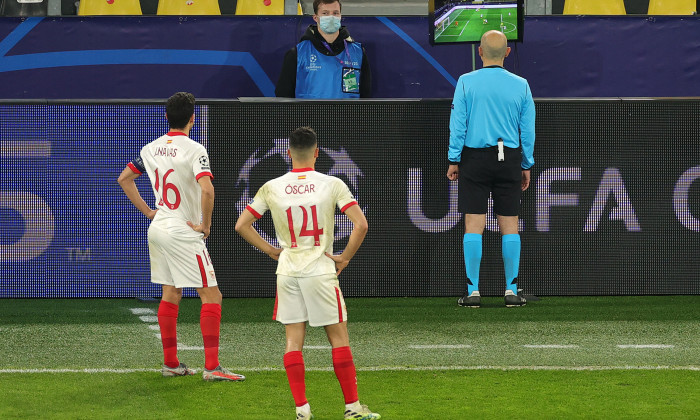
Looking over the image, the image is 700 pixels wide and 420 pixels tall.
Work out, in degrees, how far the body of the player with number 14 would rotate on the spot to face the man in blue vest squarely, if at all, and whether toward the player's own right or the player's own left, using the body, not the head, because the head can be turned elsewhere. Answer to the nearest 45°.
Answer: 0° — they already face them

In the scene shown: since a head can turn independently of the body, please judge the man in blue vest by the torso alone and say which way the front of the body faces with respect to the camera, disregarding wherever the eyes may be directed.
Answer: toward the camera

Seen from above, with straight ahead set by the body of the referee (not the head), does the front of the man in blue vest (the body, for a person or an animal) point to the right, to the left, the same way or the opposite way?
the opposite way

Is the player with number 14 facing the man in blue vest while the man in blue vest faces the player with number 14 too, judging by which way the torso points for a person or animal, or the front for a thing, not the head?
yes

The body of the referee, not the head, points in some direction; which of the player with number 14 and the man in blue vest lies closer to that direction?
the man in blue vest

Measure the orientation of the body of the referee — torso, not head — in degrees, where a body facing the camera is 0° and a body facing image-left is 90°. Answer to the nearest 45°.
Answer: approximately 180°

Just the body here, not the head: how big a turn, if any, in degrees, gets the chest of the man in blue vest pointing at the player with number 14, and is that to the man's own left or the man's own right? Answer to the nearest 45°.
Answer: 0° — they already face them

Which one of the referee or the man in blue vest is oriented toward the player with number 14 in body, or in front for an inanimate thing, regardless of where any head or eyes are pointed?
the man in blue vest

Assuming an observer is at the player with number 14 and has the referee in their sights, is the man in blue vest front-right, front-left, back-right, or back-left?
front-left

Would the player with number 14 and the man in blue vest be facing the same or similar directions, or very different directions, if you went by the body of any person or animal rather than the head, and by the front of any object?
very different directions

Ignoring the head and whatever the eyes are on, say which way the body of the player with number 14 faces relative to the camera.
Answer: away from the camera

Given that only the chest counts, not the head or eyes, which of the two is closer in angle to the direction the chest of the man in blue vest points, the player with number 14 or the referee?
the player with number 14

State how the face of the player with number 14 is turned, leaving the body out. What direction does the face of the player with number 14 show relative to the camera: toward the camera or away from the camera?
away from the camera

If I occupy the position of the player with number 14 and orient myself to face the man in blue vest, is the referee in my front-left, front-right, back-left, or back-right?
front-right

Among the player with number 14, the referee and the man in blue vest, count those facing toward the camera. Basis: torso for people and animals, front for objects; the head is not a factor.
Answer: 1

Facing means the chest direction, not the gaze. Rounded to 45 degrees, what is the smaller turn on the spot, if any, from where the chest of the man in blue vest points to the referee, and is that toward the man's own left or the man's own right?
approximately 45° to the man's own left
